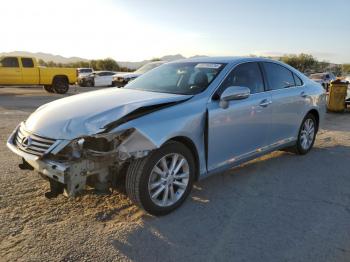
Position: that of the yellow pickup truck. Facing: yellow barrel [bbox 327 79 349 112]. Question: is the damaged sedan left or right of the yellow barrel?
right

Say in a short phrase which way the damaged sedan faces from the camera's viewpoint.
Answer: facing the viewer and to the left of the viewer

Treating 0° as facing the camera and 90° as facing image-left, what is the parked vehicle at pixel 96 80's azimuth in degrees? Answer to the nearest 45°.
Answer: approximately 45°

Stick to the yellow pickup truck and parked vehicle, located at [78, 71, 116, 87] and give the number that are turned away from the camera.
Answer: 0

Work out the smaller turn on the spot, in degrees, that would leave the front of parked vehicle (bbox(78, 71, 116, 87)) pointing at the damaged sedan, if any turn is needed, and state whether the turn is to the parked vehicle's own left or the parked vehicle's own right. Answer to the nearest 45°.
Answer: approximately 45° to the parked vehicle's own left

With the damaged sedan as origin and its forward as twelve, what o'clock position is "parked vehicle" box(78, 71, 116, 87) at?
The parked vehicle is roughly at 4 o'clock from the damaged sedan.

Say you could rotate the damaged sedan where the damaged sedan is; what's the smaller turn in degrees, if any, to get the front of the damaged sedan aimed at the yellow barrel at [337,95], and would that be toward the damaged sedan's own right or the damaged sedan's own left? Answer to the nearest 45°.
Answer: approximately 180°

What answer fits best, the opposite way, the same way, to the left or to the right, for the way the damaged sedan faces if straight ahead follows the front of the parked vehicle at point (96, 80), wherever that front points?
the same way

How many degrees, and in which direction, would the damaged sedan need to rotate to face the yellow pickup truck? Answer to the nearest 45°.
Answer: approximately 90° to its right
